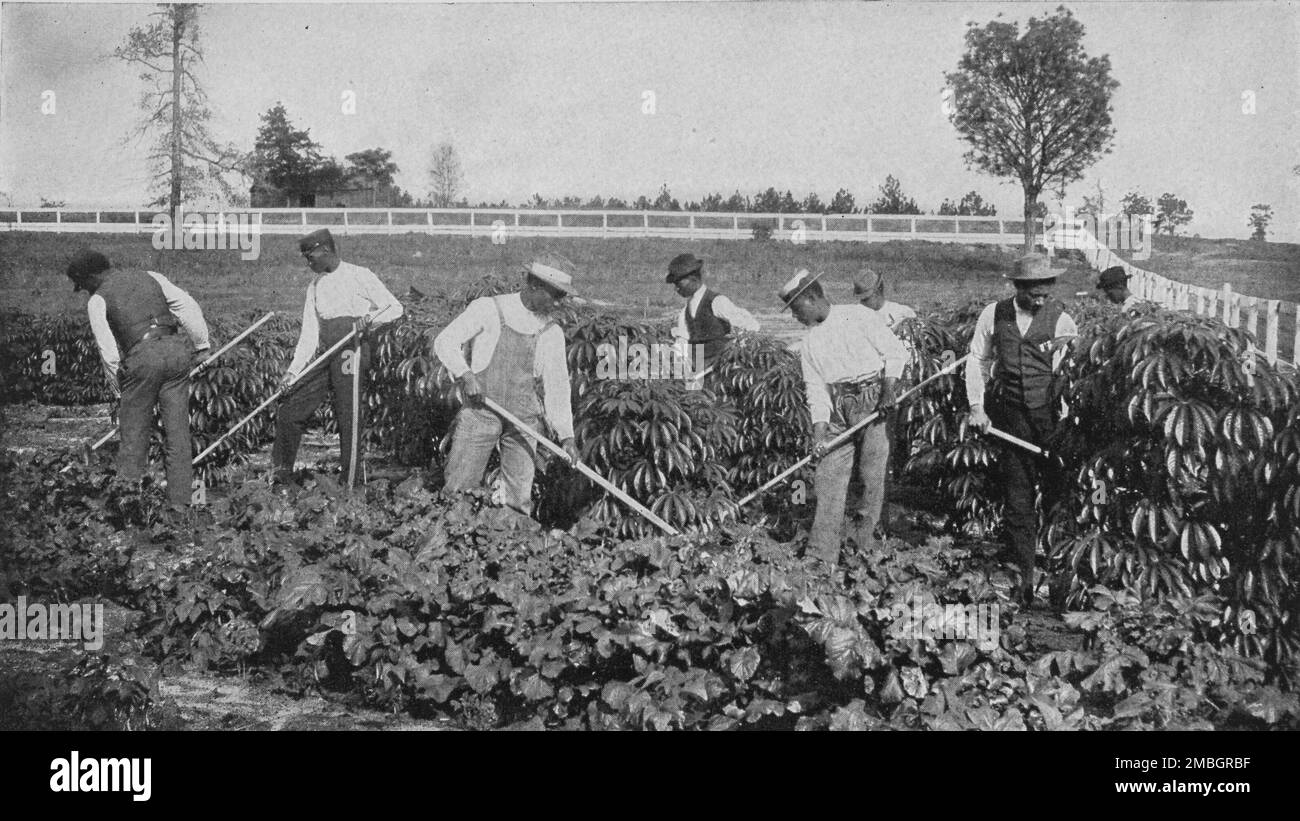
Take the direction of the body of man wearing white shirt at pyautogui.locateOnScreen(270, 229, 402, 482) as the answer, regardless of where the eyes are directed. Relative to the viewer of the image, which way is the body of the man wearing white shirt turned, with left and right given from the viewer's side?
facing the viewer and to the left of the viewer

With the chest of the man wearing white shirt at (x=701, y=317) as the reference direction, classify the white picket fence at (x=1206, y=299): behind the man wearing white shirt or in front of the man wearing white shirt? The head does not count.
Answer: behind

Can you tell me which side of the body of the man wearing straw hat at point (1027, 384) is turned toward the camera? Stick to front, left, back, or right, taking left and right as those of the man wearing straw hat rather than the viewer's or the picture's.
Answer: front

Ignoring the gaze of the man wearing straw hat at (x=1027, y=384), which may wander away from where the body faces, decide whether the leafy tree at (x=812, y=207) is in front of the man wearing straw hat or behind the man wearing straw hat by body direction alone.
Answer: behind

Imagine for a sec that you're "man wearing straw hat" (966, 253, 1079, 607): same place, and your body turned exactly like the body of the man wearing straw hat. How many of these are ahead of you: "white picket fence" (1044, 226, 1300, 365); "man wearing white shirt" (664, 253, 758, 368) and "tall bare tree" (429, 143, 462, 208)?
0

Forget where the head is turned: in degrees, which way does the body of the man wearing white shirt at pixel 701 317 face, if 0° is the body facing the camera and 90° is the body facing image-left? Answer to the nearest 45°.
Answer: approximately 45°

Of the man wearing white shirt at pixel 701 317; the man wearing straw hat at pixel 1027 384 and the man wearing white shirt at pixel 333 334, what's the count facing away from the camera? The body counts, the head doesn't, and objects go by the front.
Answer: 0

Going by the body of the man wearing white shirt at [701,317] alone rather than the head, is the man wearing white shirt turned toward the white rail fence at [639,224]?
no

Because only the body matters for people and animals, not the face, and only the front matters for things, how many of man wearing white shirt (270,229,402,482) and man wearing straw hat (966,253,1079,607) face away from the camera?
0

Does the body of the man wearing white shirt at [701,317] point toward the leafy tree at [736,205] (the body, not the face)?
no
